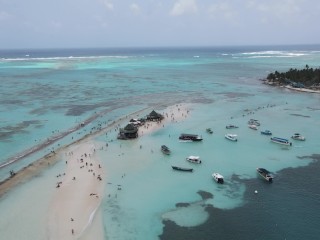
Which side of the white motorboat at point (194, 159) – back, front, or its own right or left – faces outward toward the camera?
left

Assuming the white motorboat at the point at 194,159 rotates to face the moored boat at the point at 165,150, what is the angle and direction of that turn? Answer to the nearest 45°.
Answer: approximately 45° to its right

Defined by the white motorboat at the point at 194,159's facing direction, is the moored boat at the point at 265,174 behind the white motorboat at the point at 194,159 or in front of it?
behind

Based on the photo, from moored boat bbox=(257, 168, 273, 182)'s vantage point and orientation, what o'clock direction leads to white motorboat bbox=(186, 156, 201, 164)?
The white motorboat is roughly at 11 o'clock from the moored boat.

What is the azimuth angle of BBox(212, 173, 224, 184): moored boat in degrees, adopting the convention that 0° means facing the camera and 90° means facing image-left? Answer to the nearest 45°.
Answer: approximately 135°

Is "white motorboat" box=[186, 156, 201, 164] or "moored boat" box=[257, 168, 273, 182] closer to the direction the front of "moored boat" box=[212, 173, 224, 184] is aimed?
the white motorboat

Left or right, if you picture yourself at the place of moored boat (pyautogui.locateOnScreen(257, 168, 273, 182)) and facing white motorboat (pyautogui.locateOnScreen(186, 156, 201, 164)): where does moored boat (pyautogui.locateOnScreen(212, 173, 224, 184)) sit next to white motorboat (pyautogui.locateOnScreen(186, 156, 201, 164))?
left

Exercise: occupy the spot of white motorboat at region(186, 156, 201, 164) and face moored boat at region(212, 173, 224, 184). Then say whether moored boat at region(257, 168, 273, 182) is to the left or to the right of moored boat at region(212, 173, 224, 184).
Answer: left

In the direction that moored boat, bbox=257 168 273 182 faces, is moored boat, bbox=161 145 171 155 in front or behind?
in front

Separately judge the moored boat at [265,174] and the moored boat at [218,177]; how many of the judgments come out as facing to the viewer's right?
0

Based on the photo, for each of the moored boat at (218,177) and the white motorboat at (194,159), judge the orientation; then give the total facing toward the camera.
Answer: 0

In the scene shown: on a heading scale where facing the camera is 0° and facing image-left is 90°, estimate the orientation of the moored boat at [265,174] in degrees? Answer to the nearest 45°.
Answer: approximately 135°

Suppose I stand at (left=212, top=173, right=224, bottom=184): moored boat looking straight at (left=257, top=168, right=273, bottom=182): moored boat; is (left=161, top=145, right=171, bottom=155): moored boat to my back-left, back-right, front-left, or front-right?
back-left
